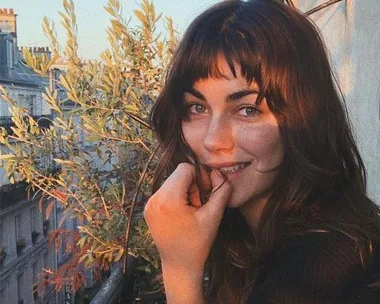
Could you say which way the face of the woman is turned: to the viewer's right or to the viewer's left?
to the viewer's left

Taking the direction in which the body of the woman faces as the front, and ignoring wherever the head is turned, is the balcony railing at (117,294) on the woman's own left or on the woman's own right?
on the woman's own right

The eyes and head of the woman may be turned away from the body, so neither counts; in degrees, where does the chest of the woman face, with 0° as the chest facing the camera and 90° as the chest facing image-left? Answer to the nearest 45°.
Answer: approximately 45°

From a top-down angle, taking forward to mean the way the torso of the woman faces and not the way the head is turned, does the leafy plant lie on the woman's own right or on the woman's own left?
on the woman's own right
